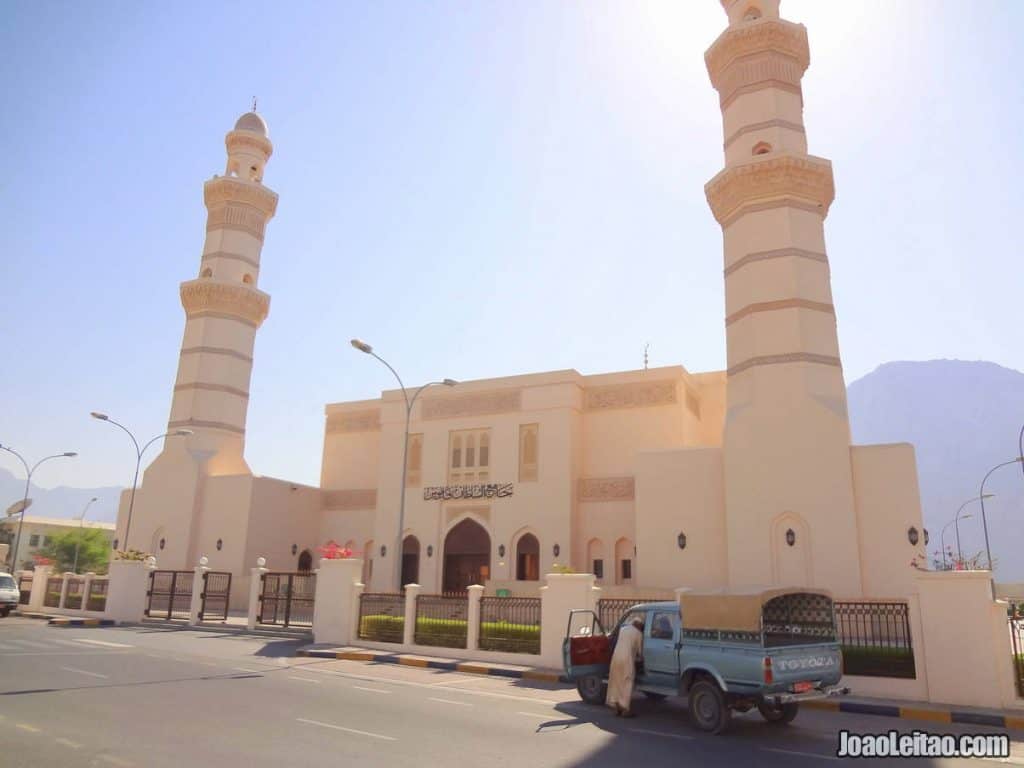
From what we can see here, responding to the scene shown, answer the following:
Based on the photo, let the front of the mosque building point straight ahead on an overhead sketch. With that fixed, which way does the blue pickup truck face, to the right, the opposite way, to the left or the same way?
to the right

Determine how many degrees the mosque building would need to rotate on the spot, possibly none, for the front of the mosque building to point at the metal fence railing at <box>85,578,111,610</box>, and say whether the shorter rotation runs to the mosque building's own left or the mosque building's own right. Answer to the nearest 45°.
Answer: approximately 45° to the mosque building's own right

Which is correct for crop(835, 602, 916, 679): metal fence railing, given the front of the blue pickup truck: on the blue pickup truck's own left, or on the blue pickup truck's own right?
on the blue pickup truck's own right

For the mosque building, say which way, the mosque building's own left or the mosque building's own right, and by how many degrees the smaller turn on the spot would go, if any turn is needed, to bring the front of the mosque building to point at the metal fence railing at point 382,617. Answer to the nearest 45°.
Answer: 0° — it already faces it

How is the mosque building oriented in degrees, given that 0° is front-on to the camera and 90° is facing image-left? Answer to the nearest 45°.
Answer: approximately 45°

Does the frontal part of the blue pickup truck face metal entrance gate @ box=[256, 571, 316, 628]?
yes

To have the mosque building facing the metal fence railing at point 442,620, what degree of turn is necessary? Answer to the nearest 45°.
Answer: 0° — it already faces it

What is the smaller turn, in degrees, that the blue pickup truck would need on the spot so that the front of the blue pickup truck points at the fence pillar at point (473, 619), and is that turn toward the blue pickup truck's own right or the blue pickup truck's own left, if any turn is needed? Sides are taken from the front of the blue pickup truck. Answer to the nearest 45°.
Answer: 0° — it already faces it

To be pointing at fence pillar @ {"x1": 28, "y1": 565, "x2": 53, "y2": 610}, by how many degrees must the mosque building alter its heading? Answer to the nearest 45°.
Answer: approximately 45° to its right

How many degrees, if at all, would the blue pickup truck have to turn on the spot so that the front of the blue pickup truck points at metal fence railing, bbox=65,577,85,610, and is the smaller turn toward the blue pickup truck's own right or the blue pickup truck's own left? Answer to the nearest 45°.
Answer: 0° — it already faces it

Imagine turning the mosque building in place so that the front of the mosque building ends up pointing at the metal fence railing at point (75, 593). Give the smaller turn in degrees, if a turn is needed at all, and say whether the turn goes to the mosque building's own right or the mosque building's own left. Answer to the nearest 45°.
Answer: approximately 45° to the mosque building's own right

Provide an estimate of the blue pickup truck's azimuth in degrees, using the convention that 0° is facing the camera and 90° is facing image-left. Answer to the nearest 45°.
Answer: approximately 135°
